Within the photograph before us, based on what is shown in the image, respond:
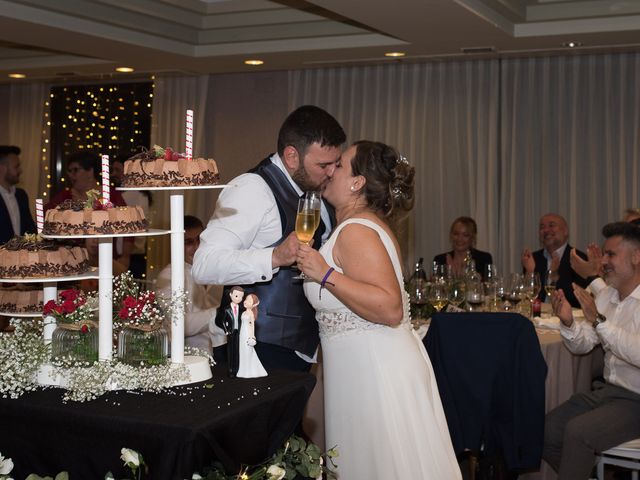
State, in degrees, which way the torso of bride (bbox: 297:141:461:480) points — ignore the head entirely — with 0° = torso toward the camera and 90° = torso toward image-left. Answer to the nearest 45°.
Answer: approximately 90°

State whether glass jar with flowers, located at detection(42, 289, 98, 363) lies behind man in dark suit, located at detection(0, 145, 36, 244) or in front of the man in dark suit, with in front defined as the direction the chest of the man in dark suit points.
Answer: in front

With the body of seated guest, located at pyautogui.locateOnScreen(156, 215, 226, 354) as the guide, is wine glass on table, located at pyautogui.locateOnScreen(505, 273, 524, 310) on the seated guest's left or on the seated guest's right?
on the seated guest's left

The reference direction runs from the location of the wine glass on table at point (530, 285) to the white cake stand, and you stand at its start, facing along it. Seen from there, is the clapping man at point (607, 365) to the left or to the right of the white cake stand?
left

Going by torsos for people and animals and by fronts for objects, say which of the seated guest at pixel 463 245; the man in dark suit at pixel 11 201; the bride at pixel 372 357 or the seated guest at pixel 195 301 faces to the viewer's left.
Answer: the bride

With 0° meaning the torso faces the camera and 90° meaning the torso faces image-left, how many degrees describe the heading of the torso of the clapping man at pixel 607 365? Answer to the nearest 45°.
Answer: approximately 90°

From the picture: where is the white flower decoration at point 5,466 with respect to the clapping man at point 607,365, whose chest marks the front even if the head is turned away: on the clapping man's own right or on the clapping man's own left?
on the clapping man's own left

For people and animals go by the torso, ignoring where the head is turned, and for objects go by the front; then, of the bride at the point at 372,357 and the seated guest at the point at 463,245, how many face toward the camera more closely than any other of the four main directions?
1

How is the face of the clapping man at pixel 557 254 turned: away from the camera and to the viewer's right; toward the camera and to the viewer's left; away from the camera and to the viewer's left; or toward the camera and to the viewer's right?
toward the camera and to the viewer's left

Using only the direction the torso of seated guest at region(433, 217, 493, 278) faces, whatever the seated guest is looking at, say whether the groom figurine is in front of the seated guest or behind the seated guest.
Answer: in front

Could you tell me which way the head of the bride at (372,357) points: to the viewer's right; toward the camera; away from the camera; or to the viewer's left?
to the viewer's left

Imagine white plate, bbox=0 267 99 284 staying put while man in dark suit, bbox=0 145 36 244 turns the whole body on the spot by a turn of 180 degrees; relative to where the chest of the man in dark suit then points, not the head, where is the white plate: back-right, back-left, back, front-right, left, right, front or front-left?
back-left
